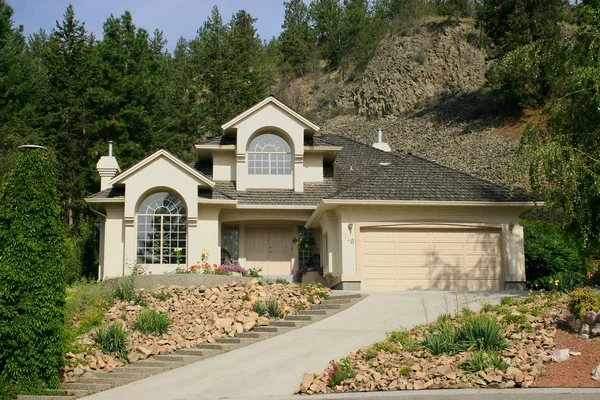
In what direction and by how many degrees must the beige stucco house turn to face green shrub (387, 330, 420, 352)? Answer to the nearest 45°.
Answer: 0° — it already faces it

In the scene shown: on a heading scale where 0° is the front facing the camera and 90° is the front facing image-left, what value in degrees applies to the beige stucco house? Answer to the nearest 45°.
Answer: approximately 0°

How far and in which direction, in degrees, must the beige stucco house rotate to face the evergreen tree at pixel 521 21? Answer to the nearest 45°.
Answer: approximately 135° to its left

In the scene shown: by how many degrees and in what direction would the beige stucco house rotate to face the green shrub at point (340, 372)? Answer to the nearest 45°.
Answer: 0° — it already faces it

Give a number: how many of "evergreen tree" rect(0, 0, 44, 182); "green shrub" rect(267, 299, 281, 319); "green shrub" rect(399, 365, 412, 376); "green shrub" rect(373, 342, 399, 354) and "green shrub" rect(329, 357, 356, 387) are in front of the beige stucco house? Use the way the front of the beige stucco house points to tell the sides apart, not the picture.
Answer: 4

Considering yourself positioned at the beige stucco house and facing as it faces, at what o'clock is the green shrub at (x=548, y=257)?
The green shrub is roughly at 9 o'clock from the beige stucco house.
